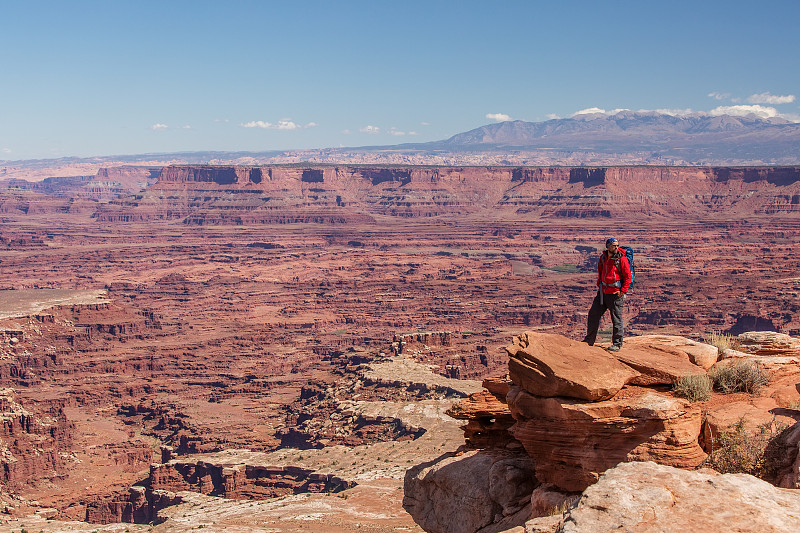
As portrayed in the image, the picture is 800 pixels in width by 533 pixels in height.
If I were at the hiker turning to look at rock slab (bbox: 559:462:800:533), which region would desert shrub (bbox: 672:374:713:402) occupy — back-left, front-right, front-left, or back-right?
front-left

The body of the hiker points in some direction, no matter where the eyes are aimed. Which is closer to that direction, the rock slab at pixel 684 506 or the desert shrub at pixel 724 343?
the rock slab

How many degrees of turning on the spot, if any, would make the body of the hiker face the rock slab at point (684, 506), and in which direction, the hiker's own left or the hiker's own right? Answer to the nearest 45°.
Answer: approximately 45° to the hiker's own left

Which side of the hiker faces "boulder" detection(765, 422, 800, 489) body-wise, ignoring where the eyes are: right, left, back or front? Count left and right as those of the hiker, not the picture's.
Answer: left

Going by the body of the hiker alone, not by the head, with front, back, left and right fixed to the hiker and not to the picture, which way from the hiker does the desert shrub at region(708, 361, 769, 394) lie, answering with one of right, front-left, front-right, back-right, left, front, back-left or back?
back-left

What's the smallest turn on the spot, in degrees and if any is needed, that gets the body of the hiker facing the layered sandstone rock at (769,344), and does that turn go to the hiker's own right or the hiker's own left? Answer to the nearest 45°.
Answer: approximately 180°

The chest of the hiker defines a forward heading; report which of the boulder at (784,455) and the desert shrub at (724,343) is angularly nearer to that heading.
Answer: the boulder

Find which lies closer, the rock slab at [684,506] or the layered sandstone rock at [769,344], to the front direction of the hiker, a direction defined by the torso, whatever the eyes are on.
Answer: the rock slab

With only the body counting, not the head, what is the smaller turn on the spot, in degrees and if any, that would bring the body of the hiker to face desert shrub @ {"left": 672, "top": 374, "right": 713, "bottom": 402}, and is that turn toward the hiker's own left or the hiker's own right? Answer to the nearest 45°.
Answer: approximately 90° to the hiker's own left

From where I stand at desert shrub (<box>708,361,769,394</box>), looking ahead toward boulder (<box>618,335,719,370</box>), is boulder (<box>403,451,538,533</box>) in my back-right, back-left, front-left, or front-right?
front-left
